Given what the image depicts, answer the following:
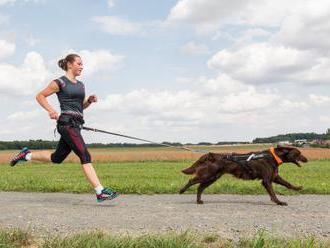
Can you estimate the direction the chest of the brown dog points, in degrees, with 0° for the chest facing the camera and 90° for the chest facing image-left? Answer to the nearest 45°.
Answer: approximately 270°

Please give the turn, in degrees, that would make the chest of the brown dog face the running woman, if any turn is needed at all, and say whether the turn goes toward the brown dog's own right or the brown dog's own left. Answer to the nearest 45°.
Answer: approximately 135° to the brown dog's own right
